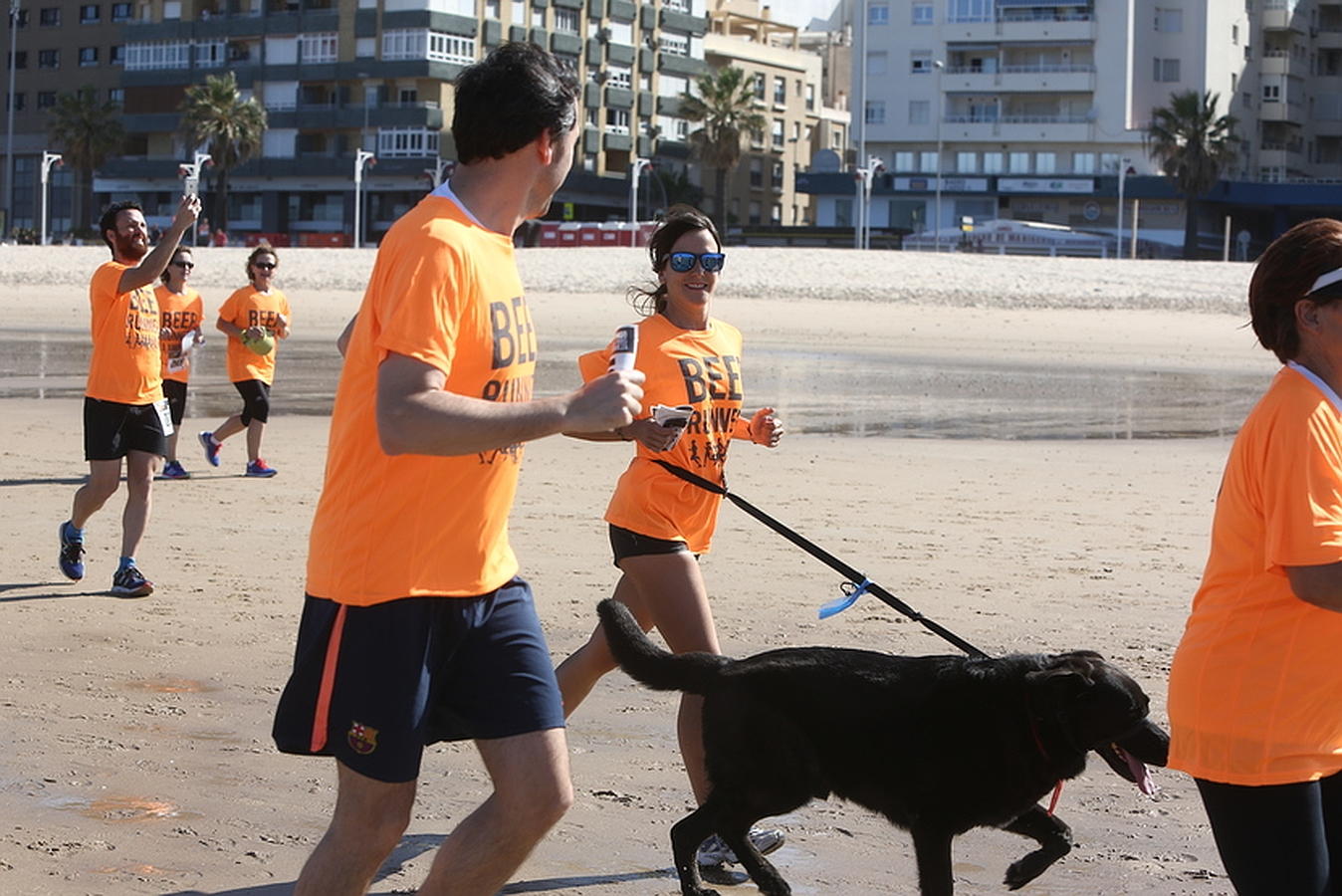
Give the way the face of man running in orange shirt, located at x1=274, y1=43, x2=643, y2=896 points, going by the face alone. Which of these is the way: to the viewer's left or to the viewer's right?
to the viewer's right

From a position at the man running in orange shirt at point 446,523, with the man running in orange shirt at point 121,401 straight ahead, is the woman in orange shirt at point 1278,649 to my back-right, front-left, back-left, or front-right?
back-right

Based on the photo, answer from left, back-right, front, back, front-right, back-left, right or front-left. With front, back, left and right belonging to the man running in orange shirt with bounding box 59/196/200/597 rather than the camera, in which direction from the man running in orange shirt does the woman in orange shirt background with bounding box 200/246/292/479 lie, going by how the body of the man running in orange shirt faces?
back-left

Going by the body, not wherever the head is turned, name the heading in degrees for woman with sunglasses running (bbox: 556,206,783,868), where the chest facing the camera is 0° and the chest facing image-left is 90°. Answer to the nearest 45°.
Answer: approximately 315°

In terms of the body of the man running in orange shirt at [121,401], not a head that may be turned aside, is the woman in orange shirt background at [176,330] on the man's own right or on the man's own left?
on the man's own left

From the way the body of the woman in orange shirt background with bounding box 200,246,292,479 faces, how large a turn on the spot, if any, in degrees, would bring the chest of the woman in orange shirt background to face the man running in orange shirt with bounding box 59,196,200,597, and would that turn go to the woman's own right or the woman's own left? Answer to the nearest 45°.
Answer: approximately 45° to the woman's own right

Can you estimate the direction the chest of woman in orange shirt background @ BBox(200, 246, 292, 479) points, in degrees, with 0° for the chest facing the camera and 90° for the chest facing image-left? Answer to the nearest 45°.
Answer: approximately 315°

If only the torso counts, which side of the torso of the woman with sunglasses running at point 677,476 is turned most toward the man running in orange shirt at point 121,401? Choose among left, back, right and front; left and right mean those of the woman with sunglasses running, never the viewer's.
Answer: back

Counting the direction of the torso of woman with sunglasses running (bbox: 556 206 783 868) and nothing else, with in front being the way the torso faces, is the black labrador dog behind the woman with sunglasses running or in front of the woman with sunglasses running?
in front

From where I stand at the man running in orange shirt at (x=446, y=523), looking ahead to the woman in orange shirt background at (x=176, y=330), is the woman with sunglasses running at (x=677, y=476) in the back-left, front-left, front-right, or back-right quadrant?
front-right

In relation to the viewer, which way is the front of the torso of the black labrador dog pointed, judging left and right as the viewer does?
facing to the right of the viewer

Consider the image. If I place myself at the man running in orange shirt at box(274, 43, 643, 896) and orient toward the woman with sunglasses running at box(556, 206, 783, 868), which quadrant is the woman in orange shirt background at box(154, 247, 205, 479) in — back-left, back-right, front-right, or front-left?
front-left
